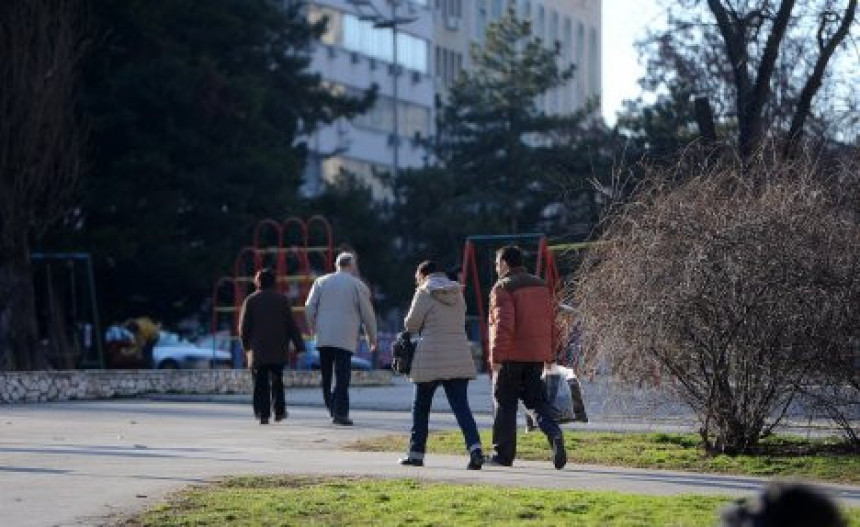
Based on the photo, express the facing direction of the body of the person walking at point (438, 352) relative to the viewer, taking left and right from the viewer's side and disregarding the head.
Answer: facing away from the viewer and to the left of the viewer

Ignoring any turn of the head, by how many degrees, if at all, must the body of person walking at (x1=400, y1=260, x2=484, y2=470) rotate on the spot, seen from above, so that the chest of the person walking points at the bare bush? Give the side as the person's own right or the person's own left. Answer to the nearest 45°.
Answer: approximately 135° to the person's own right

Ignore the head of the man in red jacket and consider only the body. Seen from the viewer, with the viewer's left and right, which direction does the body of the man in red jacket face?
facing away from the viewer and to the left of the viewer

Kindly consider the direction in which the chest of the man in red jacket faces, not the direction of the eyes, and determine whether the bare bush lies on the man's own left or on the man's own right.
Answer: on the man's own right

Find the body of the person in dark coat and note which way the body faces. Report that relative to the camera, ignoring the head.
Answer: away from the camera
